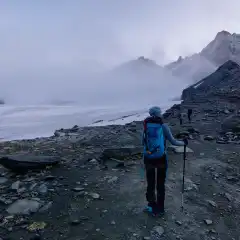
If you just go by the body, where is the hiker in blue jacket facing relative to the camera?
away from the camera

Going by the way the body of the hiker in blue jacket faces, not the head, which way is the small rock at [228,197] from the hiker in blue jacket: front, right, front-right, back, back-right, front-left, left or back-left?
front-right

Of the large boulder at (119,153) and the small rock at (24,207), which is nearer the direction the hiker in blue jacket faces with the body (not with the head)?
the large boulder

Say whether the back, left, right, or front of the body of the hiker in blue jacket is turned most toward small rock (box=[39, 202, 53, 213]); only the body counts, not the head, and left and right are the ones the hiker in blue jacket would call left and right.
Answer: left

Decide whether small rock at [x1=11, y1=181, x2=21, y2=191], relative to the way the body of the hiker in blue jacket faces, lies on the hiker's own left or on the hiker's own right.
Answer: on the hiker's own left

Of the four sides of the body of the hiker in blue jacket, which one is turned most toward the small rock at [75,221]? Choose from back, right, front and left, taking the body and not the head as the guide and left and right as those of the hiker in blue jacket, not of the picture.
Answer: left

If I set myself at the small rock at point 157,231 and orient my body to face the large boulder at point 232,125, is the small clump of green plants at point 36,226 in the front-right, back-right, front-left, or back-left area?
back-left

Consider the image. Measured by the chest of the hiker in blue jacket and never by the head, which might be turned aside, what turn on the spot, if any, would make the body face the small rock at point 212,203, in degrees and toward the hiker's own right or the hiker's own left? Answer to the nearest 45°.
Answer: approximately 45° to the hiker's own right

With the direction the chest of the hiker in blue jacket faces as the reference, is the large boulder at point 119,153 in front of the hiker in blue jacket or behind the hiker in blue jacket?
in front
